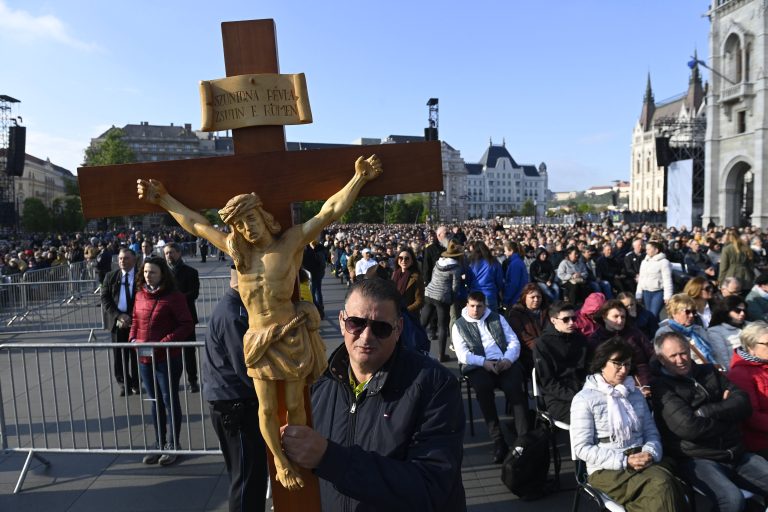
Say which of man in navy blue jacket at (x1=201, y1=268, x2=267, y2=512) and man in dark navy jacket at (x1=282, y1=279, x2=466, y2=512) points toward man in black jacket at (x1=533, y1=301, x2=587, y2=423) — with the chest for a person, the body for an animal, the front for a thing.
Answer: man in navy blue jacket at (x1=201, y1=268, x2=267, y2=512)

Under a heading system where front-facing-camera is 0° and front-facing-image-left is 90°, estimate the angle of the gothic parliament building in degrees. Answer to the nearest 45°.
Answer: approximately 45°

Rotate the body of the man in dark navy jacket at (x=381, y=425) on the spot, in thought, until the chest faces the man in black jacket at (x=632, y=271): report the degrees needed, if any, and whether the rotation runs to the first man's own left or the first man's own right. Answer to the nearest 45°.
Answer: approximately 180°

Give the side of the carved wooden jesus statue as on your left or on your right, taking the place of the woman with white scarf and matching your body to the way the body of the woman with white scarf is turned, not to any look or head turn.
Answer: on your right

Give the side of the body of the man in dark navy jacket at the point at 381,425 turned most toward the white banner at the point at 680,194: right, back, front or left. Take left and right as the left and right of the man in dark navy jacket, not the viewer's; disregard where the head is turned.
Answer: back

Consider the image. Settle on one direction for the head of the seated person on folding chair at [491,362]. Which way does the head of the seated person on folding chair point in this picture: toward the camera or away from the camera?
toward the camera

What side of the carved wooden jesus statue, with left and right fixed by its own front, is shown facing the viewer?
front

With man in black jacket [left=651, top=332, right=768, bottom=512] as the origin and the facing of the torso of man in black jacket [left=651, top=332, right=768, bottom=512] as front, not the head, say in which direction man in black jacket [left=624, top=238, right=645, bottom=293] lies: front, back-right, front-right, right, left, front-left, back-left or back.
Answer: back-left

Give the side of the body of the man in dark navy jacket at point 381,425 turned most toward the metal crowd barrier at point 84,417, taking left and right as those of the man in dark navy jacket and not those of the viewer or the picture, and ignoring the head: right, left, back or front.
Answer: right

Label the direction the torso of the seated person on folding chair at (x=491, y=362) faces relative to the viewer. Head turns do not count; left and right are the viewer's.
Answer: facing the viewer and to the right of the viewer

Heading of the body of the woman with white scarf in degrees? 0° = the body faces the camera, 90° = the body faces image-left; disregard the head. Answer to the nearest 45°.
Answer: approximately 315°
